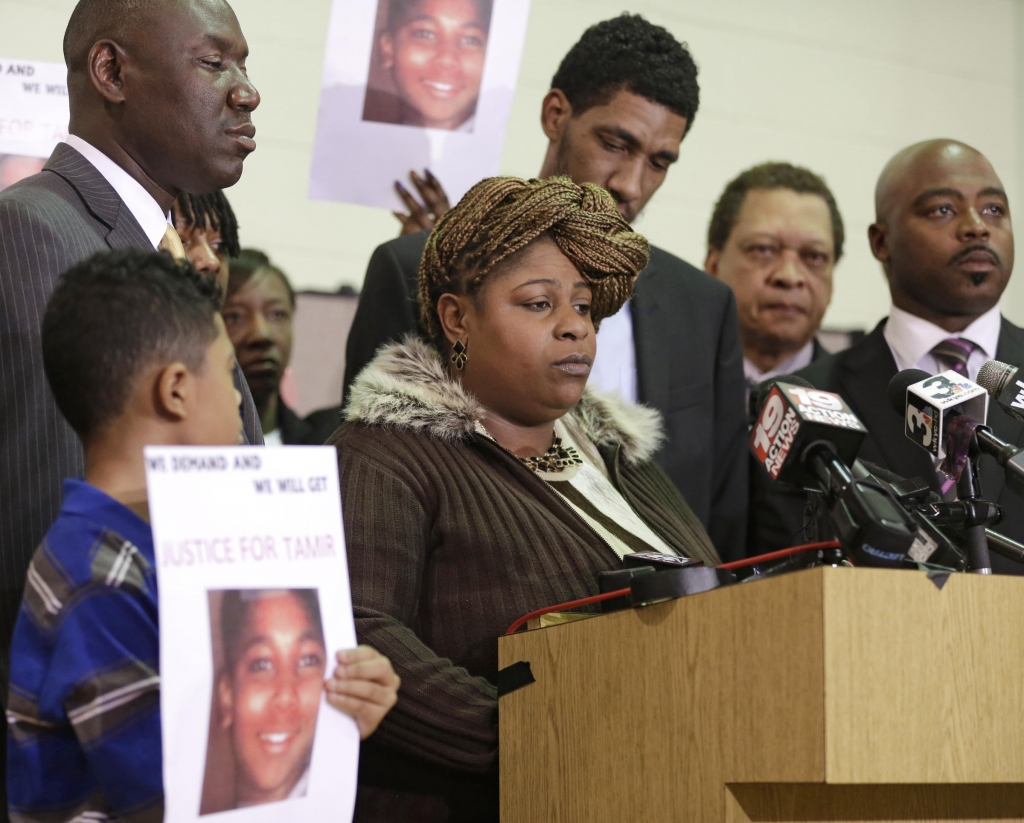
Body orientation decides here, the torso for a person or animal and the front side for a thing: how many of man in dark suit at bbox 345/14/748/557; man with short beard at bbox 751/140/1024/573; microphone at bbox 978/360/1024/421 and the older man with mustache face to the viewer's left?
1

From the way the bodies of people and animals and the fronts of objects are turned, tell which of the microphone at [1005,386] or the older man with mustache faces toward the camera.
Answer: the older man with mustache

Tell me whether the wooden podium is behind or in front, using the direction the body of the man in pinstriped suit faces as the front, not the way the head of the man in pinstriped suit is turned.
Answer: in front

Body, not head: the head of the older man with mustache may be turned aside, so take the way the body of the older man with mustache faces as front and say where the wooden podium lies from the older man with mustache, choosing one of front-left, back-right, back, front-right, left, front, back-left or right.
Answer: front

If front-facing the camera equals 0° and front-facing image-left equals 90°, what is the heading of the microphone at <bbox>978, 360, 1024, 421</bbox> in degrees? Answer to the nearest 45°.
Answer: approximately 90°

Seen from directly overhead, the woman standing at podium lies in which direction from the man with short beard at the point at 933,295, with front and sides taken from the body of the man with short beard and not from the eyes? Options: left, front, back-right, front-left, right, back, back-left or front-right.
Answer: right

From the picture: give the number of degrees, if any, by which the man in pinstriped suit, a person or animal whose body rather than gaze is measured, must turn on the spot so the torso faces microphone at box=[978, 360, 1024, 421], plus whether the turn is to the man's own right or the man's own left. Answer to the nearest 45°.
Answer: approximately 45° to the man's own left

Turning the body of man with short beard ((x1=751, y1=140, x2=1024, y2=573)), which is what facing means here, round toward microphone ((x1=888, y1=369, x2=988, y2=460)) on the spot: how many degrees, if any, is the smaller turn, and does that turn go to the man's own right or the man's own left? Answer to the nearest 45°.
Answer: approximately 45° to the man's own right

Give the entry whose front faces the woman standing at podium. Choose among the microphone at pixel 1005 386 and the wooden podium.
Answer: the microphone

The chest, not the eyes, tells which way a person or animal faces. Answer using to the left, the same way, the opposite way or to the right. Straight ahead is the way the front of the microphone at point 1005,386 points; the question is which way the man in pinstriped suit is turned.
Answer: the opposite way

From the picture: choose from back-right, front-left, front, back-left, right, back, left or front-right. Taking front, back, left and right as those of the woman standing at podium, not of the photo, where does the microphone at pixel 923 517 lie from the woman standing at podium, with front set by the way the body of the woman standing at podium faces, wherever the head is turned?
front

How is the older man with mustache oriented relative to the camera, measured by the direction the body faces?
toward the camera

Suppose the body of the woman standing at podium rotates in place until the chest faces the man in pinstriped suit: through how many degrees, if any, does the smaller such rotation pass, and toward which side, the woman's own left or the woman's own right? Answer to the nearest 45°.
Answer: approximately 90° to the woman's own right

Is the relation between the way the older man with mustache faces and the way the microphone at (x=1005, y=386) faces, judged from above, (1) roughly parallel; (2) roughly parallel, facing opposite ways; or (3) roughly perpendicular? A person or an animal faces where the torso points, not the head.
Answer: roughly perpendicular
